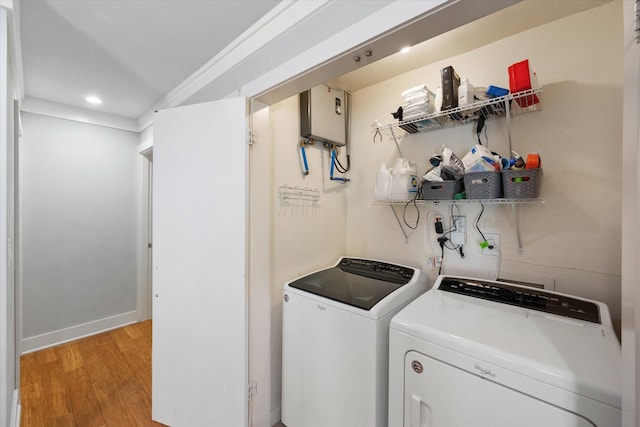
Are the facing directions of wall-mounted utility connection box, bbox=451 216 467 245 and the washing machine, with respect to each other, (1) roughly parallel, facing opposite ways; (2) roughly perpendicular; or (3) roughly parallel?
roughly parallel

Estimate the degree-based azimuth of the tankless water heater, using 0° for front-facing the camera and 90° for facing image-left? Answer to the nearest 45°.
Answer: approximately 315°

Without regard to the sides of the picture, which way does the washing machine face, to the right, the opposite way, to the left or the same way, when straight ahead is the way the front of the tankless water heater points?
to the right

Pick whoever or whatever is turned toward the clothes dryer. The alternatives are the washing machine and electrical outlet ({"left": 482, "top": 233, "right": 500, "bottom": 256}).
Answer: the electrical outlet

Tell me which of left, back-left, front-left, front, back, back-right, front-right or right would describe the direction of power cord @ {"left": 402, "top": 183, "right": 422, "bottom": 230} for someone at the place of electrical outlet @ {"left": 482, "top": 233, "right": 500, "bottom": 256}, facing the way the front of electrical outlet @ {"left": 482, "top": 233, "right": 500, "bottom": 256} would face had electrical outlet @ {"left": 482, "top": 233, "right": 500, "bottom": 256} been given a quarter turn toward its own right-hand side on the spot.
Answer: front

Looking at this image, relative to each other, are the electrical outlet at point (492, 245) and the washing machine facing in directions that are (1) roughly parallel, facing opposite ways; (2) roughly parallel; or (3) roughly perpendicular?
roughly parallel

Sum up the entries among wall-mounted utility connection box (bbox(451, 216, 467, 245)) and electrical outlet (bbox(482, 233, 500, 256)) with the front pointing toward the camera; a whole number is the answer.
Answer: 2

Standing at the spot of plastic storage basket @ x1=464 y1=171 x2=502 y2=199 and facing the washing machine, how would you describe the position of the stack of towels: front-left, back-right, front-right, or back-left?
front-right

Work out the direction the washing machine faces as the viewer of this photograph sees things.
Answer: facing the viewer and to the left of the viewer

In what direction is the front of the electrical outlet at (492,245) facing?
toward the camera
